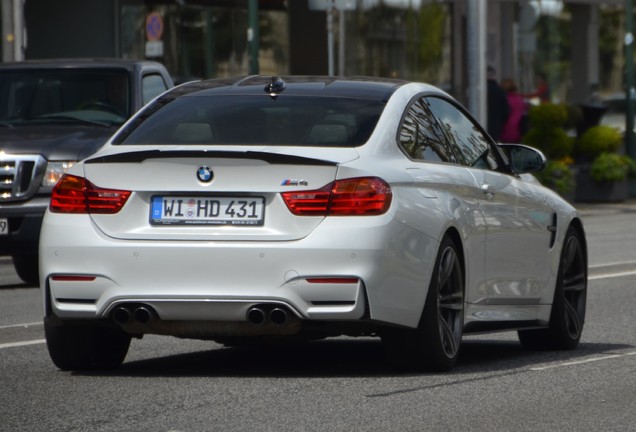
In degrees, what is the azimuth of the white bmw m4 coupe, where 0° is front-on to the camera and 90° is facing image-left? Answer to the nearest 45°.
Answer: approximately 225°

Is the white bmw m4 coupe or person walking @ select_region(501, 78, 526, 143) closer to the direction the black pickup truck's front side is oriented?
the white bmw m4 coupe

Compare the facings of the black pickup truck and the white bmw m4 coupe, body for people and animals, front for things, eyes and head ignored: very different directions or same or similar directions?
very different directions

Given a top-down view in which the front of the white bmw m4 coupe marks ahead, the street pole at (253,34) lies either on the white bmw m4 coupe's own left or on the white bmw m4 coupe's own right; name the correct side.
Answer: on the white bmw m4 coupe's own left

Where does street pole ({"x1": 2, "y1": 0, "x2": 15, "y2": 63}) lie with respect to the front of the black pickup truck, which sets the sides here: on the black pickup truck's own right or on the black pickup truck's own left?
on the black pickup truck's own right

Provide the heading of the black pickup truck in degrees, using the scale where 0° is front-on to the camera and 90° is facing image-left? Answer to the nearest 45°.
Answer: approximately 45°

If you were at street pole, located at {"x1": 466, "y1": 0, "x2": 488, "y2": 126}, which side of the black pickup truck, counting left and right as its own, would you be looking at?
back

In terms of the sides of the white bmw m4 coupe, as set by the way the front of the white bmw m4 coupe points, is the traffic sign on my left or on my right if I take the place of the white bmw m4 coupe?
on my left

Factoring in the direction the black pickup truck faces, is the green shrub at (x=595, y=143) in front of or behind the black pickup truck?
behind

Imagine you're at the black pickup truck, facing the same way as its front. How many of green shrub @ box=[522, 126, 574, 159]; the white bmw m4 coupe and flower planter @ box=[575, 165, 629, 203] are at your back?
2

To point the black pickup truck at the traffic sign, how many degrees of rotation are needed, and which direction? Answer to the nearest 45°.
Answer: approximately 135° to its right
